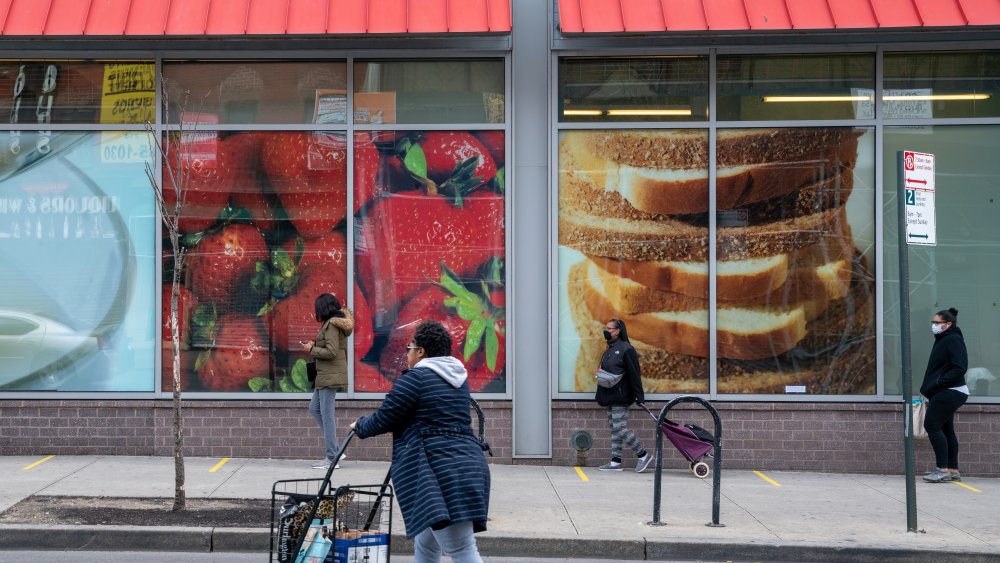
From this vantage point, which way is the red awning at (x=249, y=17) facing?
toward the camera

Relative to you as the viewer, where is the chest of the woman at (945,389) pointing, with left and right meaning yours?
facing to the left of the viewer

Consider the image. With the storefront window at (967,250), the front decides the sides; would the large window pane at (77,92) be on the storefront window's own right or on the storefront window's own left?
on the storefront window's own right

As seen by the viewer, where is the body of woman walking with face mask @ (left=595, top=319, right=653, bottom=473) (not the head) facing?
to the viewer's left

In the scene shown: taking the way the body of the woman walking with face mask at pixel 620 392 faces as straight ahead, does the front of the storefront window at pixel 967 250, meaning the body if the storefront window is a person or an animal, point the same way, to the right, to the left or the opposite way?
to the left

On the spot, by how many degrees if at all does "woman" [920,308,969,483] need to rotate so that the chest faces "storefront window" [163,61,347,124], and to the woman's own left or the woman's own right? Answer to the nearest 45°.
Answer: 0° — they already face it

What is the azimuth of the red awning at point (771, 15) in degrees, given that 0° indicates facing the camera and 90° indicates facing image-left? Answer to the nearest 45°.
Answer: approximately 0°

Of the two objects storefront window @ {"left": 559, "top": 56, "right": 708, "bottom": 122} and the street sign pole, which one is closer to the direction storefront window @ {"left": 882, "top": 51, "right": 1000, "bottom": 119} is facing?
the street sign pole

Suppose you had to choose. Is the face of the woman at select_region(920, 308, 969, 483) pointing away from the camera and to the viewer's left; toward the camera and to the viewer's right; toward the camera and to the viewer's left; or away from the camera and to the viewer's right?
toward the camera and to the viewer's left

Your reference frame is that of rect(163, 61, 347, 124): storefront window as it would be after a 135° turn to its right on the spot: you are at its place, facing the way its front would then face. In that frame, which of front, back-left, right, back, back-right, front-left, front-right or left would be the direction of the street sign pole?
back
